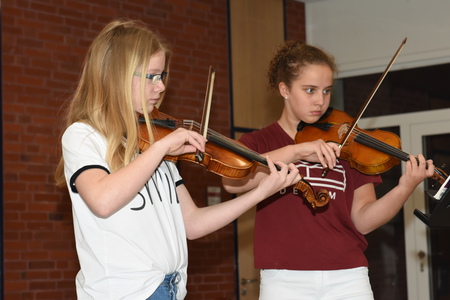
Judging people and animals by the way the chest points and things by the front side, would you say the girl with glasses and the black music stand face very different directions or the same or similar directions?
very different directions

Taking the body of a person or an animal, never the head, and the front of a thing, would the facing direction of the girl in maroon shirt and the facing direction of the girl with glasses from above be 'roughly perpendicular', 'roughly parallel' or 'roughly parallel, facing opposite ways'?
roughly parallel

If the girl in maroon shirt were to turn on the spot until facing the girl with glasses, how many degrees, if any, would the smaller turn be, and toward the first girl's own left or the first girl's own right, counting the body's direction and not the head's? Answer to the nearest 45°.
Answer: approximately 90° to the first girl's own right

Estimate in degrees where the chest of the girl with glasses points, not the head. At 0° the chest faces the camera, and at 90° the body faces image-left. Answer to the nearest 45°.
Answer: approximately 315°

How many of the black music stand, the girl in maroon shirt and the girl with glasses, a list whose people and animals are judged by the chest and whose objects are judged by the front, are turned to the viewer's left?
1

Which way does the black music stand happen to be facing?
to the viewer's left

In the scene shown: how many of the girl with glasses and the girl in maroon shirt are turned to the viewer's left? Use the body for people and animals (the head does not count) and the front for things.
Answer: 0

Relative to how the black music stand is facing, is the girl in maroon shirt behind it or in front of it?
in front

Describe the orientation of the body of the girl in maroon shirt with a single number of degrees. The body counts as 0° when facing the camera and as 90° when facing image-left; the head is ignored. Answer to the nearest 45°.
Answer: approximately 315°

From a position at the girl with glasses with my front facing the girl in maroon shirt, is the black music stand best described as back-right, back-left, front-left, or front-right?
front-right

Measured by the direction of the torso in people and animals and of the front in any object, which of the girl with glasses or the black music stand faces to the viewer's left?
the black music stand
